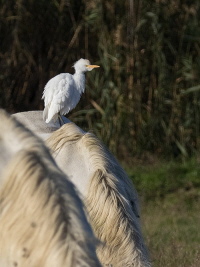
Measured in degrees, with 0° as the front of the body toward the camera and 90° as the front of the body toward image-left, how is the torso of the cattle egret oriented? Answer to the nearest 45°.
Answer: approximately 270°
